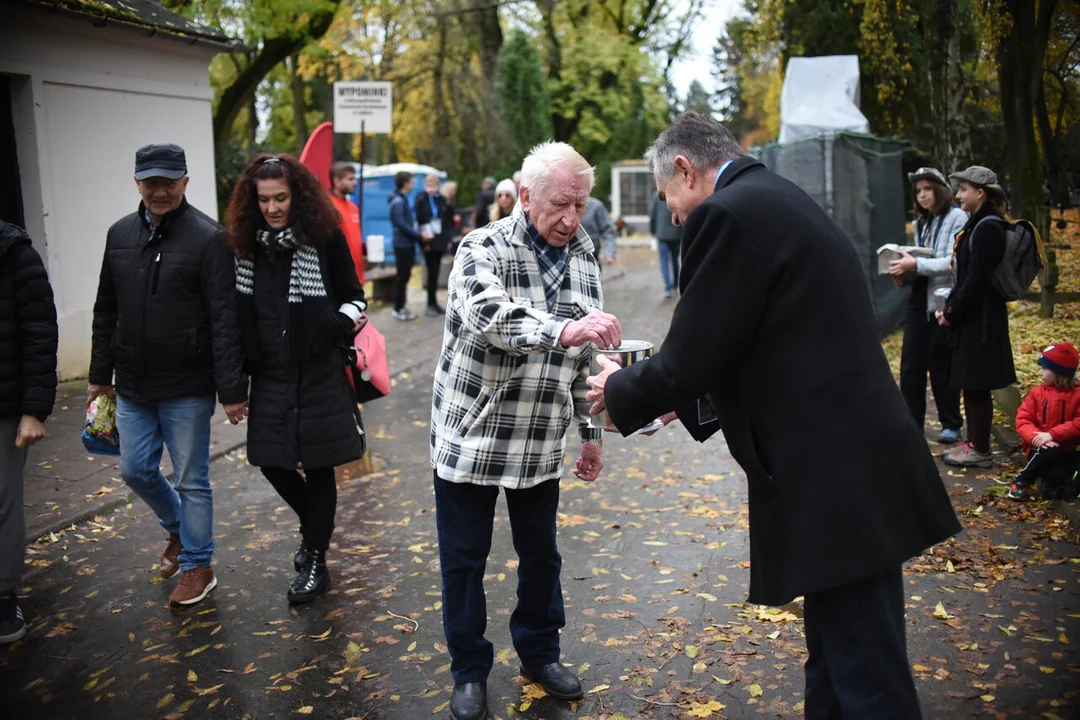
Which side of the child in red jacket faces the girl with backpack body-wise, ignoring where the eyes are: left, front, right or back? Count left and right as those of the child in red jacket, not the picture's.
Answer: right

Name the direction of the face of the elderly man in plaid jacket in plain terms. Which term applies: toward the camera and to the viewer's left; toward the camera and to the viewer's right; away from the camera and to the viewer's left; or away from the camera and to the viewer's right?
toward the camera and to the viewer's right

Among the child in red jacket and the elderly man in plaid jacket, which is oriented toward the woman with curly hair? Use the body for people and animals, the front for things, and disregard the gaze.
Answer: the child in red jacket

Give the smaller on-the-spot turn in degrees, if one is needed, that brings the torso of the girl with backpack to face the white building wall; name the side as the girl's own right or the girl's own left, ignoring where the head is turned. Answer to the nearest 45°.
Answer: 0° — they already face it

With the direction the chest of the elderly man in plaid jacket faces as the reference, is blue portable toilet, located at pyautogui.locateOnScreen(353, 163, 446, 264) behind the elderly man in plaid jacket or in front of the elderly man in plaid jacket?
behind

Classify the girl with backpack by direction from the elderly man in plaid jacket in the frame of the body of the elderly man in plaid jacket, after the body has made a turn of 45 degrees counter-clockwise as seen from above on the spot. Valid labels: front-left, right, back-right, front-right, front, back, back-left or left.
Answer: front-left

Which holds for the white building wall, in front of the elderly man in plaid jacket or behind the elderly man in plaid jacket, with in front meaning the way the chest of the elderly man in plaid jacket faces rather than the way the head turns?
behind

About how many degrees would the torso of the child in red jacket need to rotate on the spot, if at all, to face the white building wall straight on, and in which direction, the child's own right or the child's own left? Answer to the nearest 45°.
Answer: approximately 45° to the child's own right

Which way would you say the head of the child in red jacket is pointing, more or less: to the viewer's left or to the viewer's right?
to the viewer's left

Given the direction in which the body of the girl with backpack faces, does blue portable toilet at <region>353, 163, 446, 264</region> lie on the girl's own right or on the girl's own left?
on the girl's own right

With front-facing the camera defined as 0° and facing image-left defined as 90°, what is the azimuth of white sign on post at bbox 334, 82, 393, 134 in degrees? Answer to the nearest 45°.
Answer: approximately 0°

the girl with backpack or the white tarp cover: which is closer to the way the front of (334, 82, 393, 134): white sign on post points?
the girl with backpack
